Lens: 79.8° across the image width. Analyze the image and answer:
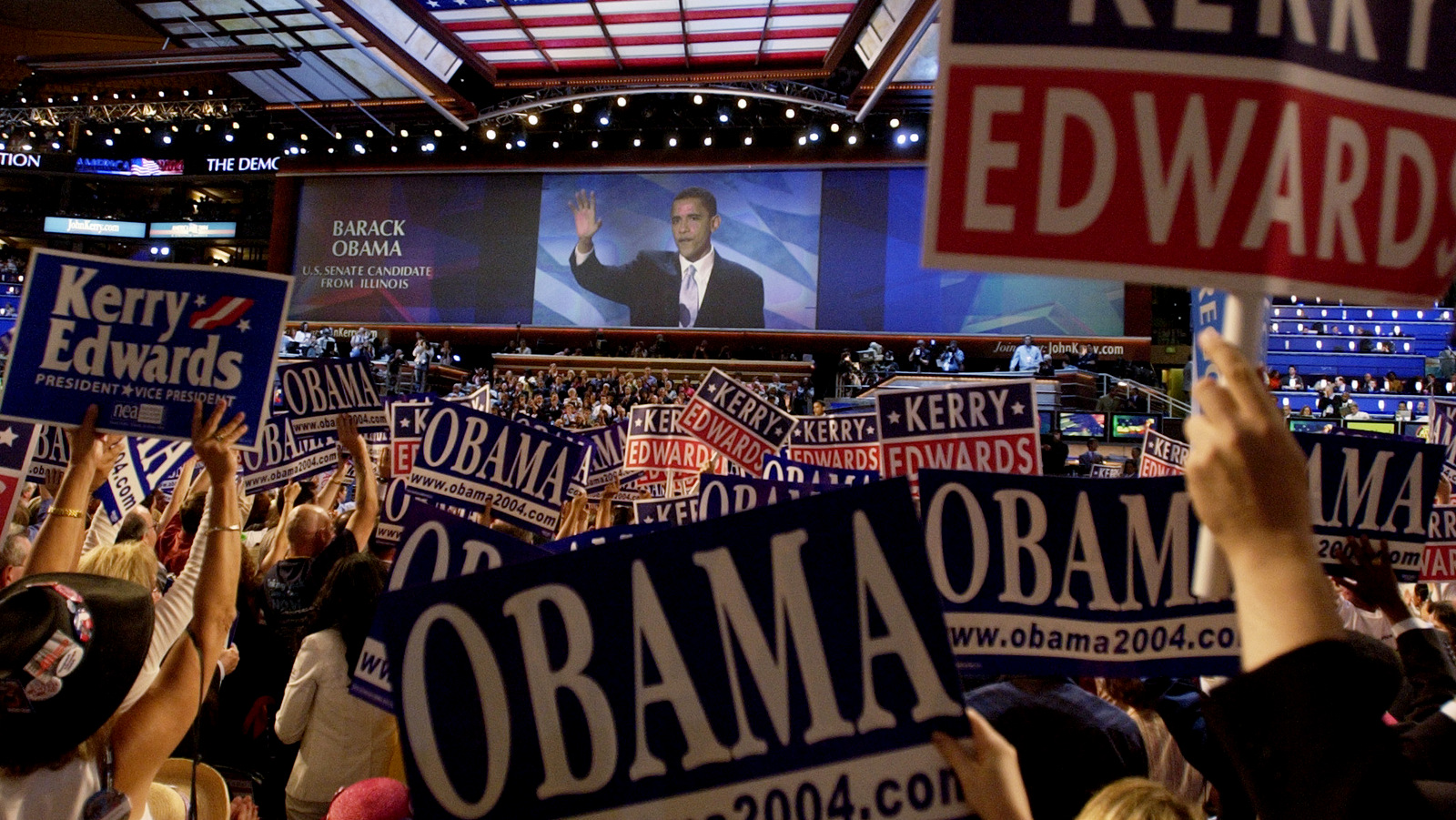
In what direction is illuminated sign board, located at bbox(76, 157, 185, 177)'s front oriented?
toward the camera

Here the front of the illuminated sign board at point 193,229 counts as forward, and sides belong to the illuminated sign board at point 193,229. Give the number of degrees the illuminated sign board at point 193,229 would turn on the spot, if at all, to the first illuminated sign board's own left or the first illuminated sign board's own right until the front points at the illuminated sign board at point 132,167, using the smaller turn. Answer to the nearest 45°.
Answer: approximately 90° to the first illuminated sign board's own right

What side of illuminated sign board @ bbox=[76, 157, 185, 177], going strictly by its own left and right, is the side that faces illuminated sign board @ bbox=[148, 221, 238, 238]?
left

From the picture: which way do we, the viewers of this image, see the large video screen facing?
facing the viewer

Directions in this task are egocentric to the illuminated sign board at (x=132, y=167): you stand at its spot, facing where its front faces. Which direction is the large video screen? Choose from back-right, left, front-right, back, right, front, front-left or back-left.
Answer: front-left

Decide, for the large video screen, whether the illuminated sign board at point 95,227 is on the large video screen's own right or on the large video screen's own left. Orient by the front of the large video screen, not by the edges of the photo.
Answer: on the large video screen's own right

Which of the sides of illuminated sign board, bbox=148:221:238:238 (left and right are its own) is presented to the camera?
front

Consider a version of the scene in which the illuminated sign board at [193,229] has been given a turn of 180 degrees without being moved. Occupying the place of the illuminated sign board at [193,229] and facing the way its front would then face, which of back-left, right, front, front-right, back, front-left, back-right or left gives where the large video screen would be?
back-right

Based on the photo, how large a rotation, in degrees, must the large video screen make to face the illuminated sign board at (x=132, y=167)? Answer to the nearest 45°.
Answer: approximately 90° to its right

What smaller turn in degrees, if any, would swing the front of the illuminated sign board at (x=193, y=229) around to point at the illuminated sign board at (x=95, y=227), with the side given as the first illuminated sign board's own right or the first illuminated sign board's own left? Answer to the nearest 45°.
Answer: approximately 135° to the first illuminated sign board's own right
